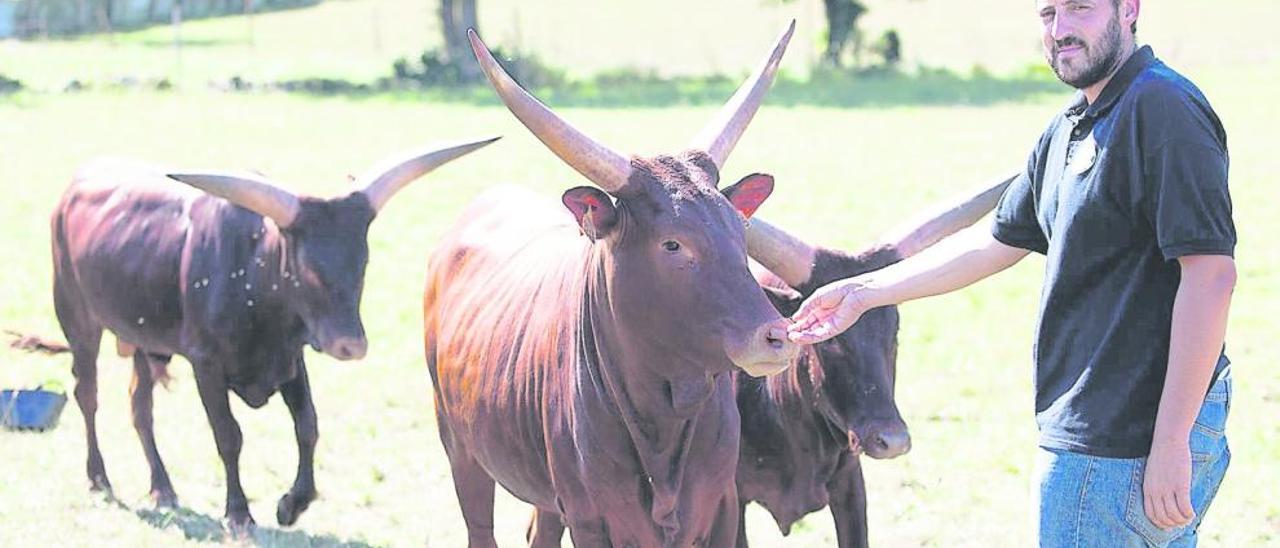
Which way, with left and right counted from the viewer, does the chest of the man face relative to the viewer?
facing the viewer and to the left of the viewer

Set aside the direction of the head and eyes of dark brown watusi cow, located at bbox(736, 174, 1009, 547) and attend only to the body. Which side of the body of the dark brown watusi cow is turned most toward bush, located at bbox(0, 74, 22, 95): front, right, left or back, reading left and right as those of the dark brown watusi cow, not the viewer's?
back

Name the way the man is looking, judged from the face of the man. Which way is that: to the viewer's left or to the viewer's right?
to the viewer's left

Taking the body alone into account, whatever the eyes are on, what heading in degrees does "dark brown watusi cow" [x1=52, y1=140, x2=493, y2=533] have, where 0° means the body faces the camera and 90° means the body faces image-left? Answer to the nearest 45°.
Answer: approximately 315°

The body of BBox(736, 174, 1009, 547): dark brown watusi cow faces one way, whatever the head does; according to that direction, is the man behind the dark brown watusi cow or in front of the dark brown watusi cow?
in front

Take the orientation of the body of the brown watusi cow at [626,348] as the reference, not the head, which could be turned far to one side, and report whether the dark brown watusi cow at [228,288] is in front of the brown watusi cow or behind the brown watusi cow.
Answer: behind

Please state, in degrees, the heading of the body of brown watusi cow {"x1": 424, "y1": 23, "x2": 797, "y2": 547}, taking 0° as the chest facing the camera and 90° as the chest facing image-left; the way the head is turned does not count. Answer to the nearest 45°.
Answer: approximately 315°

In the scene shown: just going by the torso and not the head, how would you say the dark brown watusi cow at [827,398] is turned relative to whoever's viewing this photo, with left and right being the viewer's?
facing the viewer and to the right of the viewer

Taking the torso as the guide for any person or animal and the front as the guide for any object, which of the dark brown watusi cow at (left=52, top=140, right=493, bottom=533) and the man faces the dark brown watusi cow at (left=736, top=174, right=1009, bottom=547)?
the dark brown watusi cow at (left=52, top=140, right=493, bottom=533)

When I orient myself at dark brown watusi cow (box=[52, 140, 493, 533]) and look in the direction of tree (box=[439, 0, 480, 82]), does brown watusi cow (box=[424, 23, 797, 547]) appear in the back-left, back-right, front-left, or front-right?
back-right

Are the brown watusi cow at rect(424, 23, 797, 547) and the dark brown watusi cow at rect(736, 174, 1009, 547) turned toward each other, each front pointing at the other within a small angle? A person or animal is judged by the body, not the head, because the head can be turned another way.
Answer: no

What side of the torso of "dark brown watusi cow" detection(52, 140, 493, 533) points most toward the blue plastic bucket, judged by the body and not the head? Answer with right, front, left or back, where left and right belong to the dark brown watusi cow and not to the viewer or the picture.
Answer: back

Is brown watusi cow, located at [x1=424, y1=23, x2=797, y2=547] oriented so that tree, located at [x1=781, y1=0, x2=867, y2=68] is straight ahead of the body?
no

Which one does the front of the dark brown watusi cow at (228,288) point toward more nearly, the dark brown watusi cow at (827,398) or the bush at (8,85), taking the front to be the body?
the dark brown watusi cow

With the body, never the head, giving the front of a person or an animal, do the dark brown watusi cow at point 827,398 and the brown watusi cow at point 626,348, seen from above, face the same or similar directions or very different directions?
same or similar directions

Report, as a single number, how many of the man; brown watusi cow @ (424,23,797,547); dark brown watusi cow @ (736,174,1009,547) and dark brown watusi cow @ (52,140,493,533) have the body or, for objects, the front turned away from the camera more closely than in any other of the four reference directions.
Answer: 0
